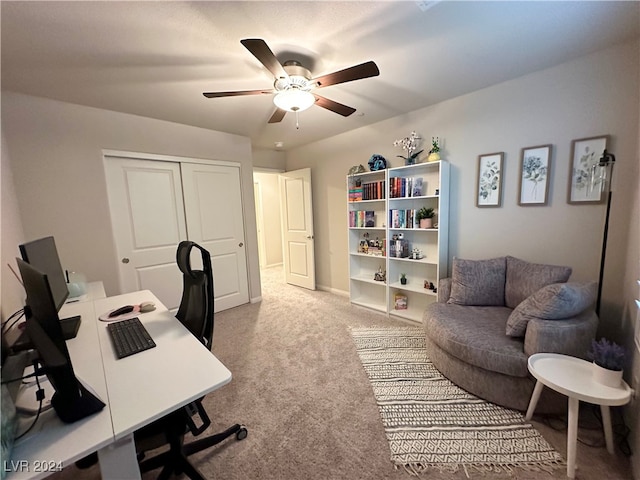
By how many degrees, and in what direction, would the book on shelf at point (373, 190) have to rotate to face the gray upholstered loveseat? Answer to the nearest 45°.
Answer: approximately 90° to its left

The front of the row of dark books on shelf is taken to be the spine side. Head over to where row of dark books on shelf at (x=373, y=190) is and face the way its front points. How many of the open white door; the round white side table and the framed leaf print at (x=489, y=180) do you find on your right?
1

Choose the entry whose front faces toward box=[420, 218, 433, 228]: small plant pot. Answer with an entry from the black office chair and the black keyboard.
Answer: the black keyboard

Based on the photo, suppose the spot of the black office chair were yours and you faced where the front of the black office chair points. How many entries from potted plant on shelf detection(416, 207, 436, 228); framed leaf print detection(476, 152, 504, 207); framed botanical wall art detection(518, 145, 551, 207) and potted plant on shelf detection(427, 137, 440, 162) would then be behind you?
4

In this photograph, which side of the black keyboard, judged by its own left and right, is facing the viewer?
right

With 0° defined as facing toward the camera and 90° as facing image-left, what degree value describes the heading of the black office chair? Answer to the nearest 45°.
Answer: approximately 90°

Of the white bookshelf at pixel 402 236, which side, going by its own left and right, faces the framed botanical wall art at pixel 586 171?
left

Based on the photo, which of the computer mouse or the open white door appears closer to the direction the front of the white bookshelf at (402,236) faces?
the computer mouse

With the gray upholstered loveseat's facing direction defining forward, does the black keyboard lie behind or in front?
in front

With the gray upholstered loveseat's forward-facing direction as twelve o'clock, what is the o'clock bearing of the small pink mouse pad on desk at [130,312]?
The small pink mouse pad on desk is roughly at 12 o'clock from the gray upholstered loveseat.

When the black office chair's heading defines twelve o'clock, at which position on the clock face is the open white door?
The open white door is roughly at 4 o'clock from the black office chair.

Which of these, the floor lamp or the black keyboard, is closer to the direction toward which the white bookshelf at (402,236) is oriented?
the black keyboard

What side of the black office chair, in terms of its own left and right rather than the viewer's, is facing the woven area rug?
back
